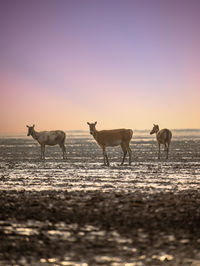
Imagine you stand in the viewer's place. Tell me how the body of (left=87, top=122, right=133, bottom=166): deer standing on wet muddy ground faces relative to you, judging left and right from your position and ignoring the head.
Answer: facing to the left of the viewer
